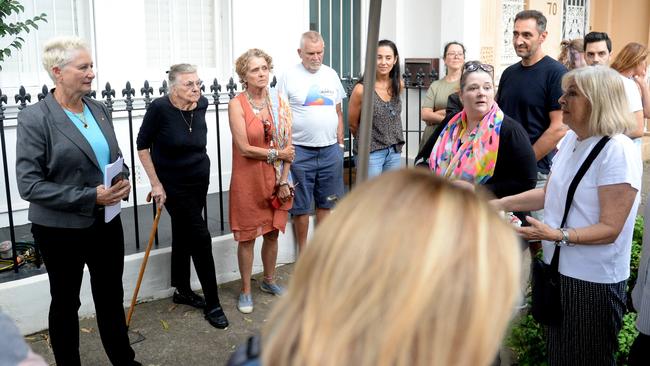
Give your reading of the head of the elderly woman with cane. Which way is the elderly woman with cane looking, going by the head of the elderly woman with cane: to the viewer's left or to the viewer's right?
to the viewer's right

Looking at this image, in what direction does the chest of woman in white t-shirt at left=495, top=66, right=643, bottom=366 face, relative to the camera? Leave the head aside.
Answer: to the viewer's left

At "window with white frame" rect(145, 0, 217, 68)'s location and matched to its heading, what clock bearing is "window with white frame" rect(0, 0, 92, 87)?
"window with white frame" rect(0, 0, 92, 87) is roughly at 2 o'clock from "window with white frame" rect(145, 0, 217, 68).

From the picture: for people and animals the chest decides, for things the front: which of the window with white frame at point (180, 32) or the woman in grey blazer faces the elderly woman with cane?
the window with white frame

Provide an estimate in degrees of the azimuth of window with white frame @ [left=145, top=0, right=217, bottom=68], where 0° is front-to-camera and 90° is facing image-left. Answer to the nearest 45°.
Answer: approximately 0°

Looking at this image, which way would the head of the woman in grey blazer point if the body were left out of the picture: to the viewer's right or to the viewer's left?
to the viewer's right

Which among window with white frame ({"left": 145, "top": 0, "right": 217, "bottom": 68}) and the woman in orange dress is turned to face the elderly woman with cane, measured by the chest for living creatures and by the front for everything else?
the window with white frame
